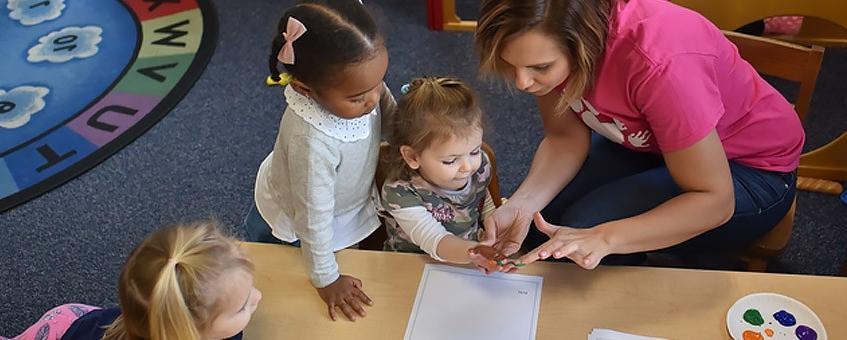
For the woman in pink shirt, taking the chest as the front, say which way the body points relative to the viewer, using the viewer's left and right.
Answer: facing the viewer and to the left of the viewer

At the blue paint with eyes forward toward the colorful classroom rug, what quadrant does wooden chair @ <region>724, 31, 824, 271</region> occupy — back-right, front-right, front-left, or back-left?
front-right

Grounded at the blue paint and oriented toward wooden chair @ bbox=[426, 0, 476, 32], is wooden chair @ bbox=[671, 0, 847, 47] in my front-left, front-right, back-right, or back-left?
front-right

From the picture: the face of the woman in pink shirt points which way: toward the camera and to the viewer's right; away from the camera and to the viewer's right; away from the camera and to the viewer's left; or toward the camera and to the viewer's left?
toward the camera and to the viewer's left

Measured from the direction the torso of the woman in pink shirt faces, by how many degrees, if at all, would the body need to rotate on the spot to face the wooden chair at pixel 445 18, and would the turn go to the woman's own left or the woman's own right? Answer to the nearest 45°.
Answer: approximately 90° to the woman's own right
